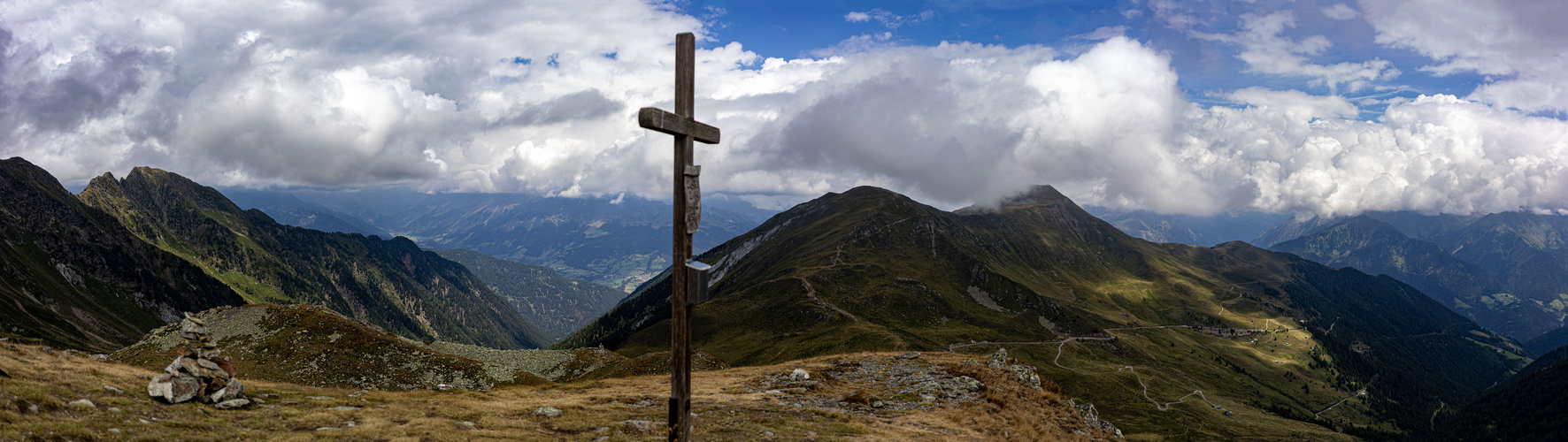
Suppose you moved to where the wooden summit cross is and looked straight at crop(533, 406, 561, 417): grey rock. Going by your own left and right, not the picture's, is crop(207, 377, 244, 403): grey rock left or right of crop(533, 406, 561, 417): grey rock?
left

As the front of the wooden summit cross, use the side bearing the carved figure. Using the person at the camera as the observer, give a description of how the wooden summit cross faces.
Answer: facing the viewer and to the right of the viewer

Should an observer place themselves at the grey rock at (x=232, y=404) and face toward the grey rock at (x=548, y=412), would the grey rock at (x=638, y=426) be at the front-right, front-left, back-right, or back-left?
front-right

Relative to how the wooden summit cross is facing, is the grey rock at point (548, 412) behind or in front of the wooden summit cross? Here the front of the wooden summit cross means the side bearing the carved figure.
behind

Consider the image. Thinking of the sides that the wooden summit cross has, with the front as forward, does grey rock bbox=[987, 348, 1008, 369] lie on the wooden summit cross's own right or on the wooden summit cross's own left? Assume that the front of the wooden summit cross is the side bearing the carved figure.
on the wooden summit cross's own left

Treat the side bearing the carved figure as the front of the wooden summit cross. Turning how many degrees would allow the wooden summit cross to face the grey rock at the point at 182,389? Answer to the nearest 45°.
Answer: approximately 180°

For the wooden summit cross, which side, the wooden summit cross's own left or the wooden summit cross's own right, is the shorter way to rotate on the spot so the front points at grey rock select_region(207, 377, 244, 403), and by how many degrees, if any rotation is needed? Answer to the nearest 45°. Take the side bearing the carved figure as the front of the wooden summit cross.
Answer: approximately 180°

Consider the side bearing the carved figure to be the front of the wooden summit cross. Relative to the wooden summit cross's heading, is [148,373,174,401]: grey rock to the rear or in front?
to the rear
